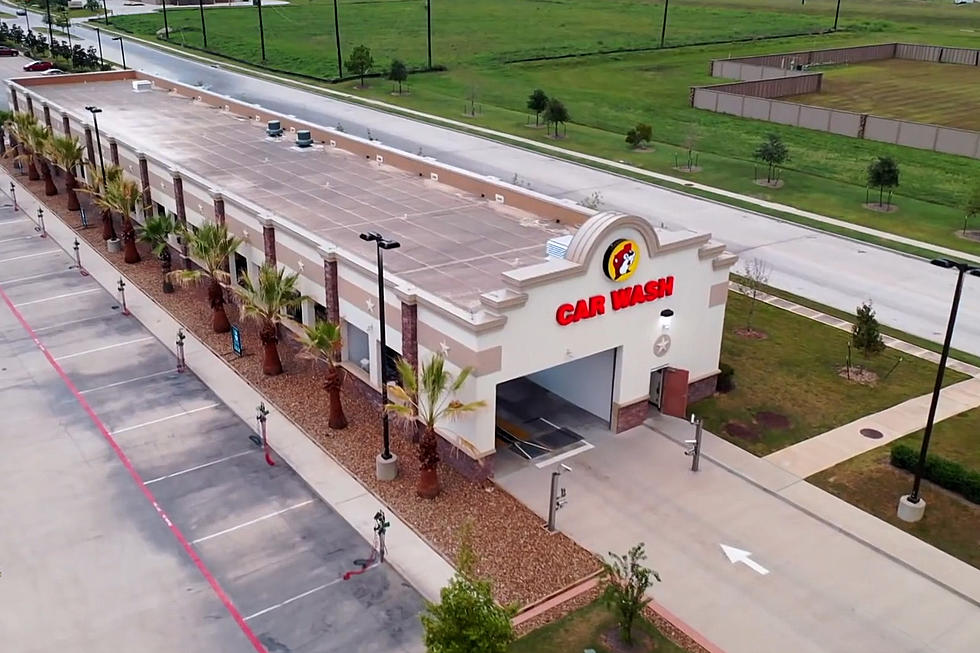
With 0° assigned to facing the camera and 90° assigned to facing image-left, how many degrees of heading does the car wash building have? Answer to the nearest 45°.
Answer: approximately 315°

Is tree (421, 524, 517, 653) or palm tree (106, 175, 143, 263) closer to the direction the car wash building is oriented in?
the tree

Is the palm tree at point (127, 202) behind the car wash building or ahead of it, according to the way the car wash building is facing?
behind

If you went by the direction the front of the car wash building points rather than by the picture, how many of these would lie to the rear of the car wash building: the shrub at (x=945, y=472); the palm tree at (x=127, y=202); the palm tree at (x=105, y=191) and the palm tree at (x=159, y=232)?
3

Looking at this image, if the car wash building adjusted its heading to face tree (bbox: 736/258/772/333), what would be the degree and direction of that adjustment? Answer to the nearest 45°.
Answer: approximately 90° to its left

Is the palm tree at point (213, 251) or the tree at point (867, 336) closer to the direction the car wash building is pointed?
the tree

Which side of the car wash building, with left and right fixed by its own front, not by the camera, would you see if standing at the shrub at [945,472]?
front
